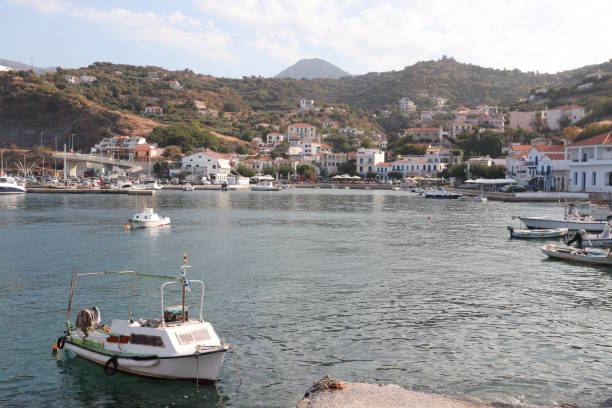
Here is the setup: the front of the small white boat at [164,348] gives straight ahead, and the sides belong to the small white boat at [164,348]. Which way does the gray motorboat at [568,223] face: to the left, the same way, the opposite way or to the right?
the opposite way

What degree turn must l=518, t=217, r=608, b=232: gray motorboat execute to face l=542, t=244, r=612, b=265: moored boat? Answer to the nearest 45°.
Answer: approximately 90° to its left

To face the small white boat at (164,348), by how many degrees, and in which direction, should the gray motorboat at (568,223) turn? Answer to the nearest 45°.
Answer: approximately 90° to its left

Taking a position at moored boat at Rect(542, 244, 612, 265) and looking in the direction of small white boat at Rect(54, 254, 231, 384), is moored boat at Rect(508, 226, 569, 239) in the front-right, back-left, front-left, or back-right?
back-right

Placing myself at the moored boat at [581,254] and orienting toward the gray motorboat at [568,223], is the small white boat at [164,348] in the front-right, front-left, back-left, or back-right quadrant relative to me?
back-left

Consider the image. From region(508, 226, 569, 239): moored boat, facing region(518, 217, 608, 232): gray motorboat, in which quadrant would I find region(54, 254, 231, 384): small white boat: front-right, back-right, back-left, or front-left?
back-right

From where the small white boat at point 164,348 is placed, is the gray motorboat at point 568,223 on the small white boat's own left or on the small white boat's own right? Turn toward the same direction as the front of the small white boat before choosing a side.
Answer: on the small white boat's own left

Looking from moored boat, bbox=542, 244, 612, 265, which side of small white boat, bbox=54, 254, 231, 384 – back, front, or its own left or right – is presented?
left

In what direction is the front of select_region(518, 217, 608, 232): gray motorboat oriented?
to the viewer's left

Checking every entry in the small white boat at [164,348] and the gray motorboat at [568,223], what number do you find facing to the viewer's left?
1

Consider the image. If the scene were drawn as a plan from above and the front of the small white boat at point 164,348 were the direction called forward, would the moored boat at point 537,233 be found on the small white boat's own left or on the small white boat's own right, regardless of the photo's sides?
on the small white boat's own left
